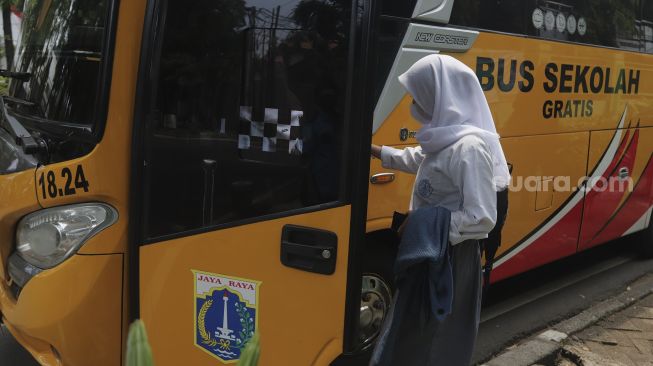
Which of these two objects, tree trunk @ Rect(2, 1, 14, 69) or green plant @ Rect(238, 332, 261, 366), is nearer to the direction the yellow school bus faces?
the green plant

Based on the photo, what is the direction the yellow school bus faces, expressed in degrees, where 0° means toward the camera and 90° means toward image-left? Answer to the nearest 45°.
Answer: approximately 45°

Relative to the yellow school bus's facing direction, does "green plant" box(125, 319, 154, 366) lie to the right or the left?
on its left

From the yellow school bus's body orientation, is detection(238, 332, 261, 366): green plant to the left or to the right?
on its left

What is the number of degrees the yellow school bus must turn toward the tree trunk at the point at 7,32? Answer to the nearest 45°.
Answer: approximately 90° to its right
